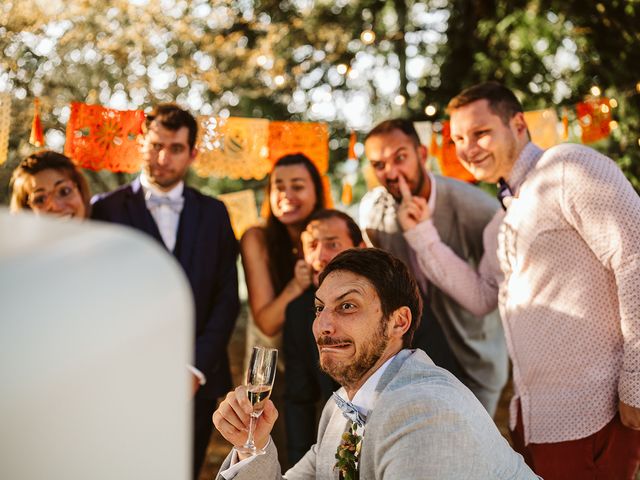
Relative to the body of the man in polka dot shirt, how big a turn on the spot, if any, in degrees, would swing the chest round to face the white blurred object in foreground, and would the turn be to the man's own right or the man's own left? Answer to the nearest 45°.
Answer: approximately 45° to the man's own left

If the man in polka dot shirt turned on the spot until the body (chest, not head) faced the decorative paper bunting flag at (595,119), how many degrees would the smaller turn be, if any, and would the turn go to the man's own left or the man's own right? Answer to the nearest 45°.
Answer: approximately 135° to the man's own right

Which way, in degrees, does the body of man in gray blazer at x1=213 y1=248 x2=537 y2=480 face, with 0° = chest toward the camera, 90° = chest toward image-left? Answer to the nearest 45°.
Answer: approximately 45°

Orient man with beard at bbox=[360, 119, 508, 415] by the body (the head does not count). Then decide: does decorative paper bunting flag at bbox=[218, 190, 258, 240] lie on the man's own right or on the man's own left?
on the man's own right

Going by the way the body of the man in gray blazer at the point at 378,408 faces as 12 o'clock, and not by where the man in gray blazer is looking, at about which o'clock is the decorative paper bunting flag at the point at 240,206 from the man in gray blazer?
The decorative paper bunting flag is roughly at 4 o'clock from the man in gray blazer.

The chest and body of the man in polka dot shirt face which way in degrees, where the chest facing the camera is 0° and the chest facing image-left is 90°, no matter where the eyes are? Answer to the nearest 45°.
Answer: approximately 45°

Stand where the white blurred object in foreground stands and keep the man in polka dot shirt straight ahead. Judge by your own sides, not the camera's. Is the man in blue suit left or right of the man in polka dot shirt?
left

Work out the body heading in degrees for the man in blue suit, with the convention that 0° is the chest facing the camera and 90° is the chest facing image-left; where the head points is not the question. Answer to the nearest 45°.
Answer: approximately 0°

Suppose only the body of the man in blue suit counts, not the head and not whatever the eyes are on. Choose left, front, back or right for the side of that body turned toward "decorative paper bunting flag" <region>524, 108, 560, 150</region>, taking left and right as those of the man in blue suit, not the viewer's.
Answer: left
